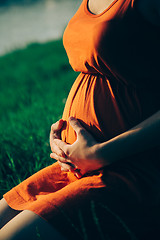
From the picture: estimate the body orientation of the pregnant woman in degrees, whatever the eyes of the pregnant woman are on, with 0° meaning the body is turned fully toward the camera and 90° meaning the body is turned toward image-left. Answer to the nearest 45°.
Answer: approximately 45°
